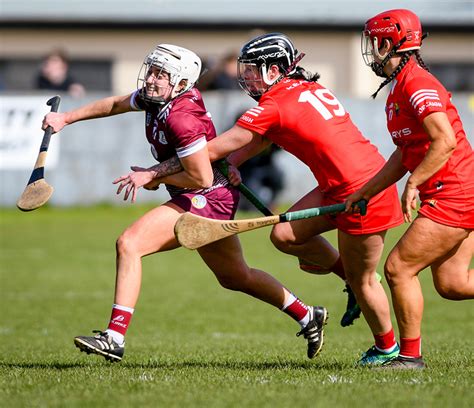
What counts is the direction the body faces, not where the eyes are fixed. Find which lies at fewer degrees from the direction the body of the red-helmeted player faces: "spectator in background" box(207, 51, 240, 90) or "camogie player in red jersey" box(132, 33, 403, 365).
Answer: the camogie player in red jersey

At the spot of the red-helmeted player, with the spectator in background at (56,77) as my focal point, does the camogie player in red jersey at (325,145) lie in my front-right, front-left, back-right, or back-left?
front-left

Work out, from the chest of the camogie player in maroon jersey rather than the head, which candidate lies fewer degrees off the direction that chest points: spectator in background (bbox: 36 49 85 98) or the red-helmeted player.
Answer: the spectator in background

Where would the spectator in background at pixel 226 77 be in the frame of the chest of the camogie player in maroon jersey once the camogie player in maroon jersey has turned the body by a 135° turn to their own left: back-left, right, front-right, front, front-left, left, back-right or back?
back-left

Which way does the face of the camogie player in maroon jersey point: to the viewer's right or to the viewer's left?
to the viewer's left

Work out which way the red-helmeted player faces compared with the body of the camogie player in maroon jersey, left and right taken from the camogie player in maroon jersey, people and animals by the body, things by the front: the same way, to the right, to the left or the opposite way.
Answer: the same way

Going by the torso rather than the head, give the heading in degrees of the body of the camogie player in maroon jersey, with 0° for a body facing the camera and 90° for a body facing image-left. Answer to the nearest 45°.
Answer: approximately 90°

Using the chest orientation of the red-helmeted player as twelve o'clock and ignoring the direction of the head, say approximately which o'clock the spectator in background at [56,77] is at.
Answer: The spectator in background is roughly at 2 o'clock from the red-helmeted player.

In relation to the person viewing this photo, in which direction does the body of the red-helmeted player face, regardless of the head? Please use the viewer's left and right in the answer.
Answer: facing to the left of the viewer

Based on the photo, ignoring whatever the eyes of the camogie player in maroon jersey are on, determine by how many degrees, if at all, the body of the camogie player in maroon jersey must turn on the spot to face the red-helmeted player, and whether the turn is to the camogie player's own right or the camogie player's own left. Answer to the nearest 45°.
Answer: approximately 180°

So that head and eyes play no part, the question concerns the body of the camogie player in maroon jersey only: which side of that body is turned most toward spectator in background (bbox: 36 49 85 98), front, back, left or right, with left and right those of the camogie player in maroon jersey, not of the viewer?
right

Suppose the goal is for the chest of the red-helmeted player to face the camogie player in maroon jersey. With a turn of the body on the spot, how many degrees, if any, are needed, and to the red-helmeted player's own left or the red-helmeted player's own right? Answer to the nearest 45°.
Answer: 0° — they already face them

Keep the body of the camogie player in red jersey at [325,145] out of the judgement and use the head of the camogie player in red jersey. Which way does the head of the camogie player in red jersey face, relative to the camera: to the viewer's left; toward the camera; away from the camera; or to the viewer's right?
to the viewer's left

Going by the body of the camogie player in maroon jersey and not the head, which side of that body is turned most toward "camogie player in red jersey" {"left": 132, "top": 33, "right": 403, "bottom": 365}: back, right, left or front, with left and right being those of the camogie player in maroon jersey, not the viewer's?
back
